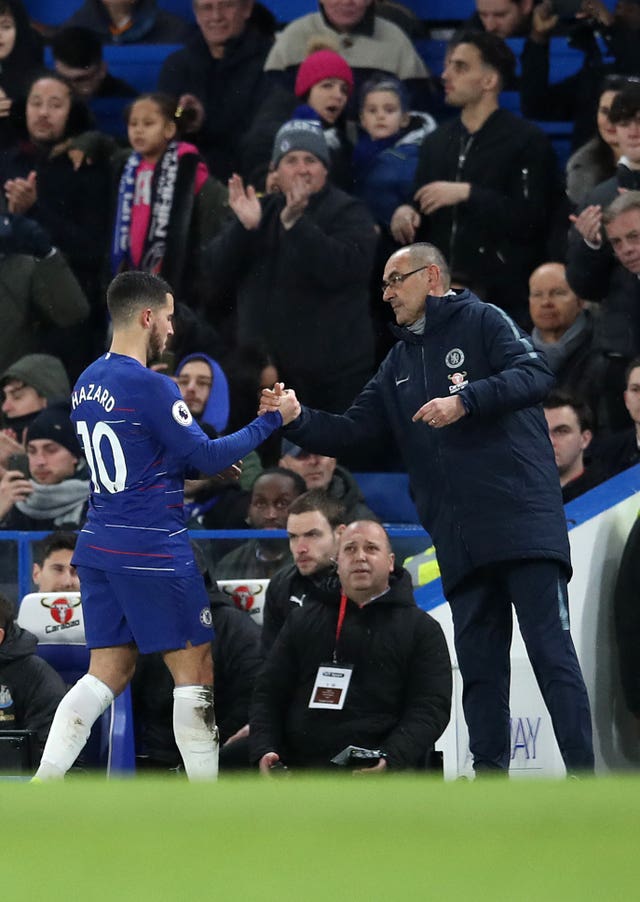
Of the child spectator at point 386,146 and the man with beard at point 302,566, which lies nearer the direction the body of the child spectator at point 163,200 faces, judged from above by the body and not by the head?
the man with beard

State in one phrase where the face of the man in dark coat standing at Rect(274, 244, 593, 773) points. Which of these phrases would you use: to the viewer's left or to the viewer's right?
to the viewer's left

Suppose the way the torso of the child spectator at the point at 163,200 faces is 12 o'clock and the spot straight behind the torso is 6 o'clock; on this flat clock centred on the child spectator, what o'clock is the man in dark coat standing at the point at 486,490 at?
The man in dark coat standing is roughly at 10 o'clock from the child spectator.

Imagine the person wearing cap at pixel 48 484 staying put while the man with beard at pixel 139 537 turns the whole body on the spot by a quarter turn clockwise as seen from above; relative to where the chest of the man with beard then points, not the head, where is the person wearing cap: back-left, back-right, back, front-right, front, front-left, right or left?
back-left

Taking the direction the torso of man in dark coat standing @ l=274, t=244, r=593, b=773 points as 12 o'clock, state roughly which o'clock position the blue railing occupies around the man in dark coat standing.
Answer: The blue railing is roughly at 3 o'clock from the man in dark coat standing.

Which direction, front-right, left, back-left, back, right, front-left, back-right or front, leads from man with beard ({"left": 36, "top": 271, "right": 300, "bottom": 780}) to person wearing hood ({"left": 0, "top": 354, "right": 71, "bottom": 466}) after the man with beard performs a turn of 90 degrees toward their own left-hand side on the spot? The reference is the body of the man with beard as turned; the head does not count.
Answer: front-right

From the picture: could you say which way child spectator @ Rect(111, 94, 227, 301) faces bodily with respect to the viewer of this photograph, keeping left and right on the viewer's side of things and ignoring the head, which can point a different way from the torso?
facing the viewer and to the left of the viewer

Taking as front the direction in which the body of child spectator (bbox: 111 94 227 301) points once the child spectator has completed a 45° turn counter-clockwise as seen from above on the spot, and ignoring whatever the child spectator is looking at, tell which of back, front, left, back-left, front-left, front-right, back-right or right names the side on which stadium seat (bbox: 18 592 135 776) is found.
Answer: front

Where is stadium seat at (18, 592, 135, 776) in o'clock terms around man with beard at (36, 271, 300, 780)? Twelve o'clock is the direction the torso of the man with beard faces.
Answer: The stadium seat is roughly at 10 o'clock from the man with beard.

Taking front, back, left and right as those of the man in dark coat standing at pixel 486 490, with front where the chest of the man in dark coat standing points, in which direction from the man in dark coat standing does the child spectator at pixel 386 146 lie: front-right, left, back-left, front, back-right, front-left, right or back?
back-right

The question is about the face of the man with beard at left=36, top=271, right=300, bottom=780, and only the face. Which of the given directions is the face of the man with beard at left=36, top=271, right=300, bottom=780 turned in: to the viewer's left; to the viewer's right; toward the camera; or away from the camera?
to the viewer's right

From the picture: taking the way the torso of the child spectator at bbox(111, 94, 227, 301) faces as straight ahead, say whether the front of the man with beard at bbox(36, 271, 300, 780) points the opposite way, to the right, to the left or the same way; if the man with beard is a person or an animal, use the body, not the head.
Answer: the opposite way

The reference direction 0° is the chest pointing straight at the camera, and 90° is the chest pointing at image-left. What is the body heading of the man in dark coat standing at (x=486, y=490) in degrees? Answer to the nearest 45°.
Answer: approximately 45°

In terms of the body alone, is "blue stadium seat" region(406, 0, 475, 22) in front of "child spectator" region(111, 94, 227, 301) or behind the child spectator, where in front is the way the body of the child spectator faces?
behind

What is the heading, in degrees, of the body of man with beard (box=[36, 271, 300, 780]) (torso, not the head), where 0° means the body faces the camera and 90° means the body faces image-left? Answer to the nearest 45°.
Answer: approximately 225°

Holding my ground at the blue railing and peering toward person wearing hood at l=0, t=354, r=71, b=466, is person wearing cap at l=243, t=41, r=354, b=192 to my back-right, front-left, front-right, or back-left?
front-right
